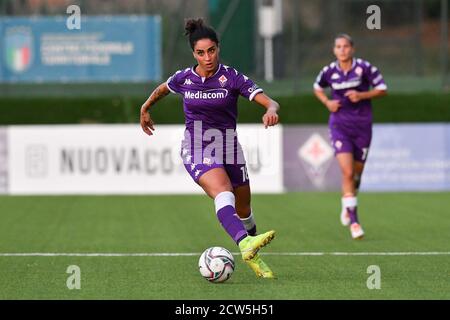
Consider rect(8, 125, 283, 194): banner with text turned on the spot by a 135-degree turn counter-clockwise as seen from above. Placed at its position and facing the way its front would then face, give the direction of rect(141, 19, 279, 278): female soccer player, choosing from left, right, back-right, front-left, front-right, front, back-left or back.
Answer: back-right

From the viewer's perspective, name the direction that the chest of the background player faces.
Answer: toward the camera

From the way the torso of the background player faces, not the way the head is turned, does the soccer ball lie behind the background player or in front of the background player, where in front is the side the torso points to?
in front

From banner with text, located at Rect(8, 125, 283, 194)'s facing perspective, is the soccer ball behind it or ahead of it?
ahead

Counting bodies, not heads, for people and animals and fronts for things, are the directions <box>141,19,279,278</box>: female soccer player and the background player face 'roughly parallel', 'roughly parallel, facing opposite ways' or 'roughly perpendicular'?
roughly parallel

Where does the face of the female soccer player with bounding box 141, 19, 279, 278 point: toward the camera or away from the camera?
toward the camera

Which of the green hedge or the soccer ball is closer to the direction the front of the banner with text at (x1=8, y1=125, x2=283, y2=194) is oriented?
the soccer ball

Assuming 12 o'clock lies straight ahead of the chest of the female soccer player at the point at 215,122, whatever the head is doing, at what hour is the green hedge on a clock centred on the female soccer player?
The green hedge is roughly at 6 o'clock from the female soccer player.

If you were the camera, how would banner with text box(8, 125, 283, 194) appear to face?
facing the viewer

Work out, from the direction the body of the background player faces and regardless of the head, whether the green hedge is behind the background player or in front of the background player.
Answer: behind
